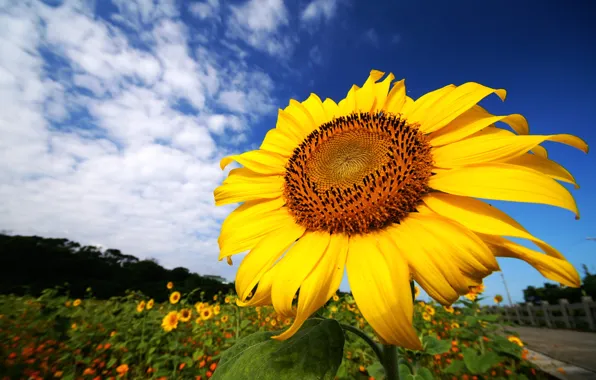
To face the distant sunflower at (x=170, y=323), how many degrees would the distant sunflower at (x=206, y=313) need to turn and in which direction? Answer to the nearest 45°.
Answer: approximately 45° to its right

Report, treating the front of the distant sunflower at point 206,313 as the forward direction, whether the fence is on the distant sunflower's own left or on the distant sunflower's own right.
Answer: on the distant sunflower's own left

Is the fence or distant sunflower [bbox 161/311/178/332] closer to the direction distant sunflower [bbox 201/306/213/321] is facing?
the distant sunflower

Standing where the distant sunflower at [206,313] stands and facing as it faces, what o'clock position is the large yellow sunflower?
The large yellow sunflower is roughly at 12 o'clock from the distant sunflower.

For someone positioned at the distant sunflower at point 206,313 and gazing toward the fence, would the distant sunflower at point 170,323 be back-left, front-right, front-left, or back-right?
back-right

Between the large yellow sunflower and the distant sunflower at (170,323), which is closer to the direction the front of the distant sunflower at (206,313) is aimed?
the large yellow sunflower

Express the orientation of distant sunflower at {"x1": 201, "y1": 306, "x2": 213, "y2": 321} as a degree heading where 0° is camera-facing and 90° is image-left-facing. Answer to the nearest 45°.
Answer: approximately 0°
